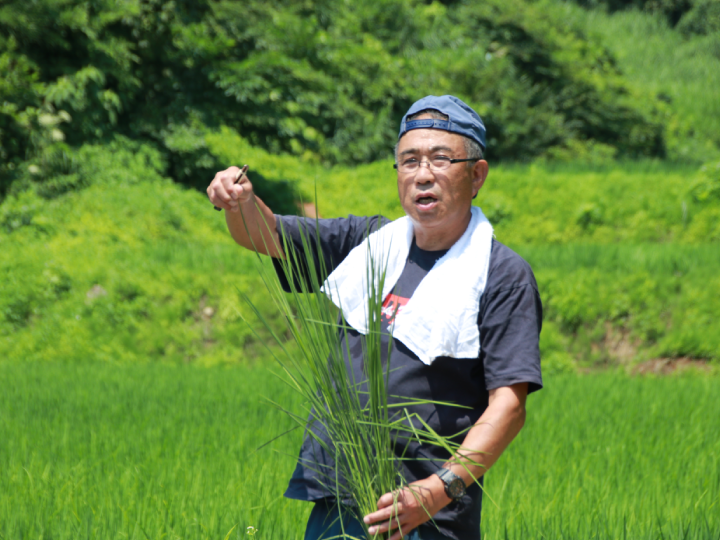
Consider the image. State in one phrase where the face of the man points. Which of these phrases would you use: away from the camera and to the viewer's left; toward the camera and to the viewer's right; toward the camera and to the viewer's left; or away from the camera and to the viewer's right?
toward the camera and to the viewer's left

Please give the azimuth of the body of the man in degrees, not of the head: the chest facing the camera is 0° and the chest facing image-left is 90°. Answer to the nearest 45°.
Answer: approximately 45°
